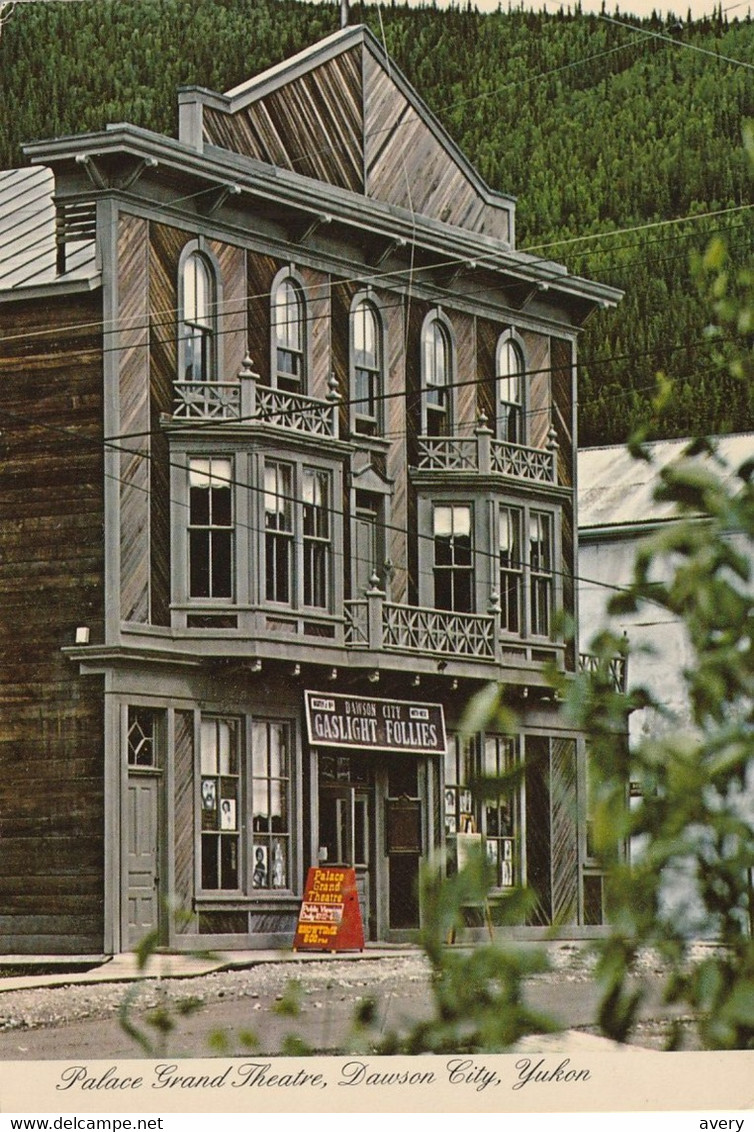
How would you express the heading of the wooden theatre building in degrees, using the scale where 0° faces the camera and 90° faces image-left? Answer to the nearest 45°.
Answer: approximately 315°
